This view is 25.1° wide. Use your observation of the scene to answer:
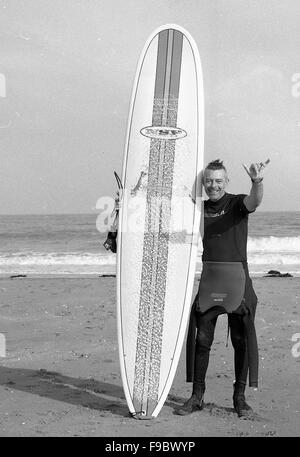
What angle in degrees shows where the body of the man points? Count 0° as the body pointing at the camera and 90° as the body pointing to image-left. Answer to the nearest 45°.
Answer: approximately 0°
